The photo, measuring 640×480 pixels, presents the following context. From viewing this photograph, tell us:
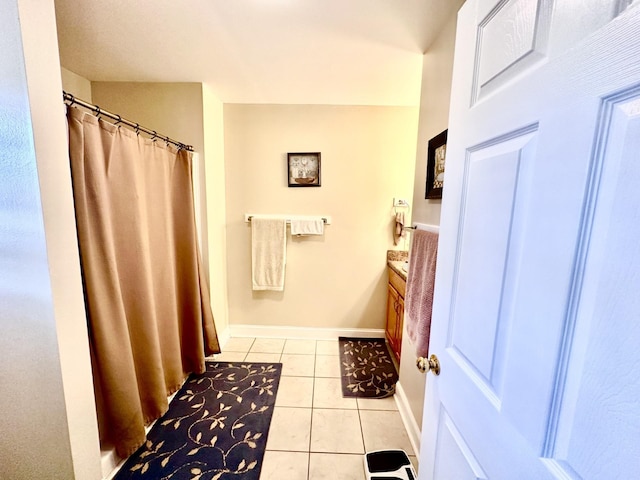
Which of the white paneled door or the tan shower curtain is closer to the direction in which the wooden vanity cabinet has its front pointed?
the tan shower curtain

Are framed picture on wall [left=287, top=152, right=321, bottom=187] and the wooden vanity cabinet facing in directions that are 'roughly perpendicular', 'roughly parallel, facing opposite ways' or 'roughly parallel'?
roughly perpendicular

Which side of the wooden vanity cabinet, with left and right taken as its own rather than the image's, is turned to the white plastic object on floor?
left

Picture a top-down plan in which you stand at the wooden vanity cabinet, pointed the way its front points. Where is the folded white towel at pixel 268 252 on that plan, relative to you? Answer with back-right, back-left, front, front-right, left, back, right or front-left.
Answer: front

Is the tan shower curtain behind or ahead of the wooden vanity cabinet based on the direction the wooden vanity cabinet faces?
ahead

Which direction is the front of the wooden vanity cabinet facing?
to the viewer's left

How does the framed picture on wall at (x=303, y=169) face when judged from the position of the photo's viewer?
facing the viewer

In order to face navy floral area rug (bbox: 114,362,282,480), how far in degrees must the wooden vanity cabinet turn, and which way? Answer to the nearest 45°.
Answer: approximately 45° to its left

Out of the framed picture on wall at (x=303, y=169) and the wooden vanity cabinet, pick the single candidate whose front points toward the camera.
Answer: the framed picture on wall

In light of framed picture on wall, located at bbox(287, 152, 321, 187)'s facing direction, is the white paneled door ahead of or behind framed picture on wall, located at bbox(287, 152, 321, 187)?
ahead

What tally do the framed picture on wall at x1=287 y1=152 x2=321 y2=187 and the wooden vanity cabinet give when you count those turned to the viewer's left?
1
